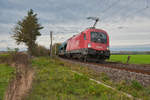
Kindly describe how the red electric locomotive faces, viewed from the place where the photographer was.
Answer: facing the viewer and to the right of the viewer

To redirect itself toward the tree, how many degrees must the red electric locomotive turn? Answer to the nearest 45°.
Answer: approximately 180°
